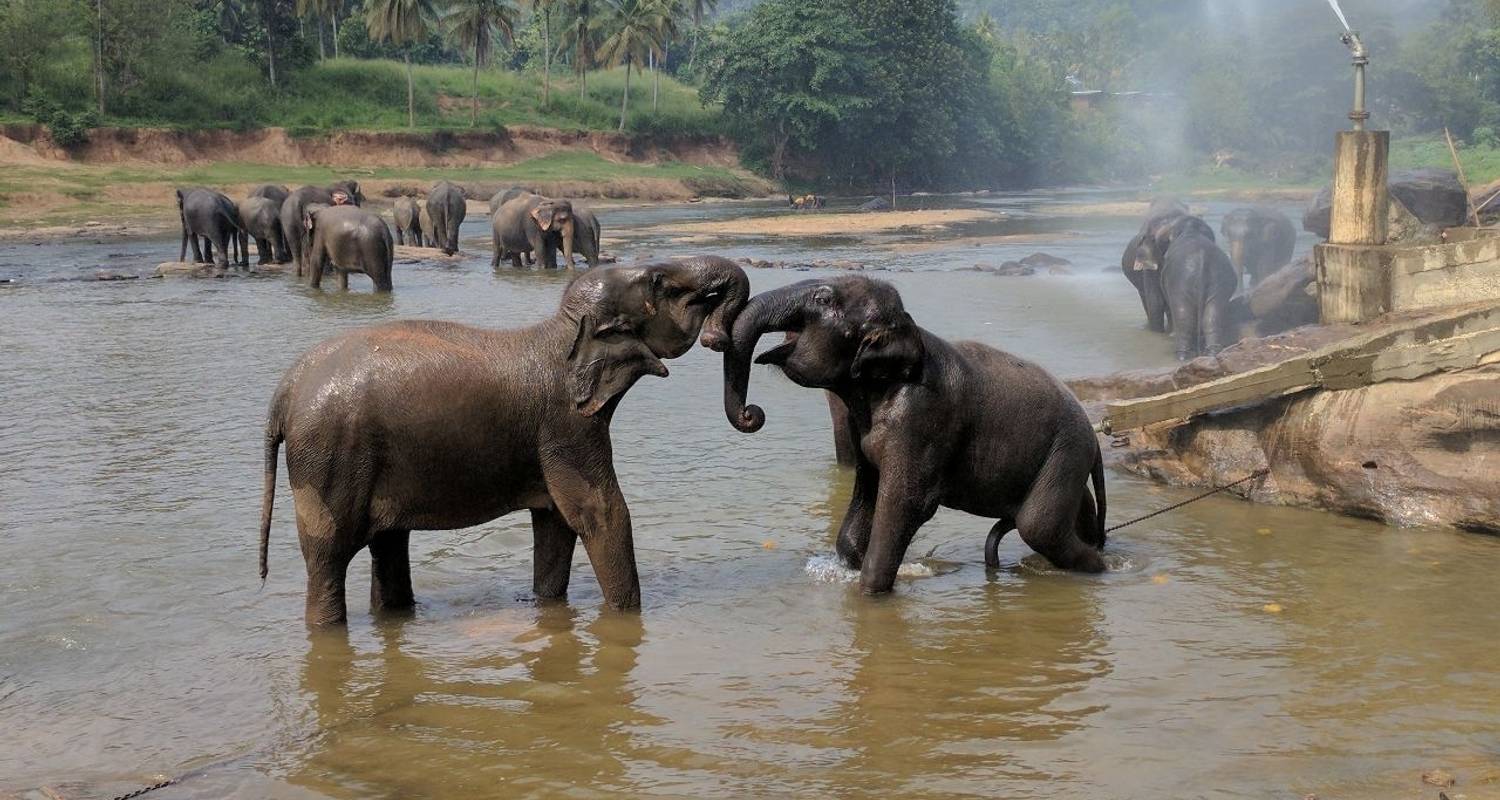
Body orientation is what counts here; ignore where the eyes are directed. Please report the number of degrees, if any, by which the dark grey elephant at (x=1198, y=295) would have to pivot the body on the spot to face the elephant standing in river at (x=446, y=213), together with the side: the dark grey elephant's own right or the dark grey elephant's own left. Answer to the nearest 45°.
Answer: approximately 45° to the dark grey elephant's own left

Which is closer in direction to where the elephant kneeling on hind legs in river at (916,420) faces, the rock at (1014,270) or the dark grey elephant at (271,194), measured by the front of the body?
the dark grey elephant

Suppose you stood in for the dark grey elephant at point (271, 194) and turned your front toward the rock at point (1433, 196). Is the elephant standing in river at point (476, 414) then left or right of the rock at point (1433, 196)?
right

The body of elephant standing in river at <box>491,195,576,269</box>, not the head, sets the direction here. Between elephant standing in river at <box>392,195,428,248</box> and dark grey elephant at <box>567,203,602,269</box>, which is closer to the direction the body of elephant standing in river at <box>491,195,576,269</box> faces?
the dark grey elephant

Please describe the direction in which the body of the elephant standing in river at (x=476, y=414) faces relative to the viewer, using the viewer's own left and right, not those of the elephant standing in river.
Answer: facing to the right of the viewer

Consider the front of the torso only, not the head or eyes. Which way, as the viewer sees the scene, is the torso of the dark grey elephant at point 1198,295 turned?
away from the camera

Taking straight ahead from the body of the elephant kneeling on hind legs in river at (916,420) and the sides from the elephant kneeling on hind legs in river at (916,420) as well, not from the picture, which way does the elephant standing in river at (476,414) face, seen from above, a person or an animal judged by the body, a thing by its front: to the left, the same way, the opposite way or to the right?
the opposite way

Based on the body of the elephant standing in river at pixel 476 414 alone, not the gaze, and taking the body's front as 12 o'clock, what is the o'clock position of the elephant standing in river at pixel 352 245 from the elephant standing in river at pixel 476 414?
the elephant standing in river at pixel 352 245 is roughly at 9 o'clock from the elephant standing in river at pixel 476 414.

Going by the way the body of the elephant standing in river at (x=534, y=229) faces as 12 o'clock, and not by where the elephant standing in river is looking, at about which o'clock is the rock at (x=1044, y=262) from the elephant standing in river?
The rock is roughly at 11 o'clock from the elephant standing in river.

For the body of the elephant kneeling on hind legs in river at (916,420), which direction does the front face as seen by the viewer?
to the viewer's left

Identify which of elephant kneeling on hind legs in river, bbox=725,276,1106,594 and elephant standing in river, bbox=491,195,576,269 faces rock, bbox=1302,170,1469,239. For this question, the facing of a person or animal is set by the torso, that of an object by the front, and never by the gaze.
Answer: elephant standing in river, bbox=491,195,576,269

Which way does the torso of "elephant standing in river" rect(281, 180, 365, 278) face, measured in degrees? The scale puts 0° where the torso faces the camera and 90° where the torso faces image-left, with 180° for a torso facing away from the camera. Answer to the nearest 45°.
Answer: approximately 270°
